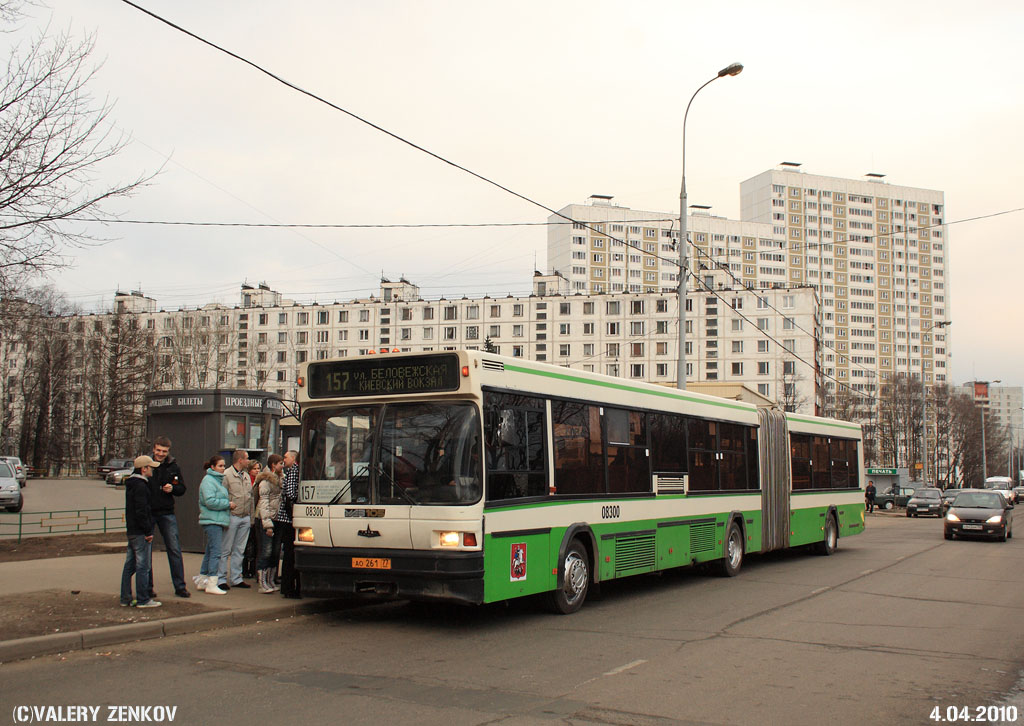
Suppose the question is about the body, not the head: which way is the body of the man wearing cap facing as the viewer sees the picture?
to the viewer's right

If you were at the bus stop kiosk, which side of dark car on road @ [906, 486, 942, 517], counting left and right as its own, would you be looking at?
front

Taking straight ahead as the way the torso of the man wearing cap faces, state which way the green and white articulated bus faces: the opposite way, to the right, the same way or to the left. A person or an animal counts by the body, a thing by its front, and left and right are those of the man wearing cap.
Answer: the opposite way

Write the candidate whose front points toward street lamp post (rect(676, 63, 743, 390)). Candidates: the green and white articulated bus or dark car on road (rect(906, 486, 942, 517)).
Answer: the dark car on road

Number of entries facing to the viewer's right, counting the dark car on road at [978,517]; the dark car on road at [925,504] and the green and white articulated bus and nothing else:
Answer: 0

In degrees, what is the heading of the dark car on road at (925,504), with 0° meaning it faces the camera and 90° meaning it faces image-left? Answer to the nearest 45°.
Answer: approximately 0°

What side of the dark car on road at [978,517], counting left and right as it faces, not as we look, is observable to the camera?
front

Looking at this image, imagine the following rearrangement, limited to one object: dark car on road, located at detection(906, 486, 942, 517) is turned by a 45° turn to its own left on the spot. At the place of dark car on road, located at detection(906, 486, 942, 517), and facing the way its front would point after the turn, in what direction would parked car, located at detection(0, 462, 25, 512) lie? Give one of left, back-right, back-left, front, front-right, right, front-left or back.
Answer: right
